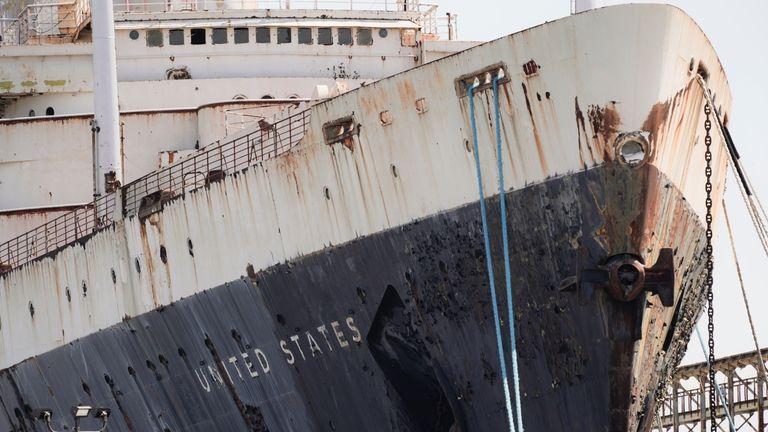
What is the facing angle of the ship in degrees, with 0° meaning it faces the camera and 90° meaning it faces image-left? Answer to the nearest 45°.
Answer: approximately 315°
